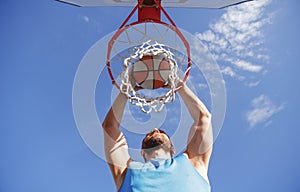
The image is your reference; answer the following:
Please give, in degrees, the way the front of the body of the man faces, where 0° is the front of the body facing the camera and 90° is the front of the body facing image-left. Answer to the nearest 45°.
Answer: approximately 0°
